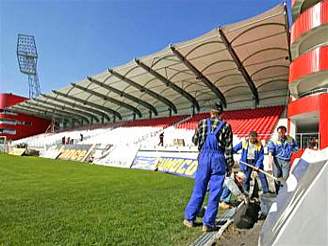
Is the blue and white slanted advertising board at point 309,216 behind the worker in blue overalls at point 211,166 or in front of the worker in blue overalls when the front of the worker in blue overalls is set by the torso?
behind

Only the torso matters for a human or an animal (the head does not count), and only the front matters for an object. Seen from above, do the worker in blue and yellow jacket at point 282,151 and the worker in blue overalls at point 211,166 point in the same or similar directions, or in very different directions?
very different directions

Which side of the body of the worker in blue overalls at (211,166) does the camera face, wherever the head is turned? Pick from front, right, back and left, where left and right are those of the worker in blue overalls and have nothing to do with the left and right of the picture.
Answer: back

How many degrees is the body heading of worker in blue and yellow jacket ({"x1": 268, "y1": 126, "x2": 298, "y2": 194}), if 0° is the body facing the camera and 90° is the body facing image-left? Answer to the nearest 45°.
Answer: approximately 0°

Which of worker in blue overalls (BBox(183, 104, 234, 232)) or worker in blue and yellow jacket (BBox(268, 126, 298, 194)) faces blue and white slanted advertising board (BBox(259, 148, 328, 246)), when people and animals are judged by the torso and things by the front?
worker in blue and yellow jacket (BBox(268, 126, 298, 194))

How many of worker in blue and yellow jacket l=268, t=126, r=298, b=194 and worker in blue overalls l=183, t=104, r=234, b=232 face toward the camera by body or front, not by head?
1

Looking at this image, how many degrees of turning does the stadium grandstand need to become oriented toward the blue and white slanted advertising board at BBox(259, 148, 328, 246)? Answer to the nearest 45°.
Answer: approximately 45° to its left

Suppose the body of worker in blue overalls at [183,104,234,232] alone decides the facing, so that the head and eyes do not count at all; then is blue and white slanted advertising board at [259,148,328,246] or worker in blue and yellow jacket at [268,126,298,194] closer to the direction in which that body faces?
the worker in blue and yellow jacket
